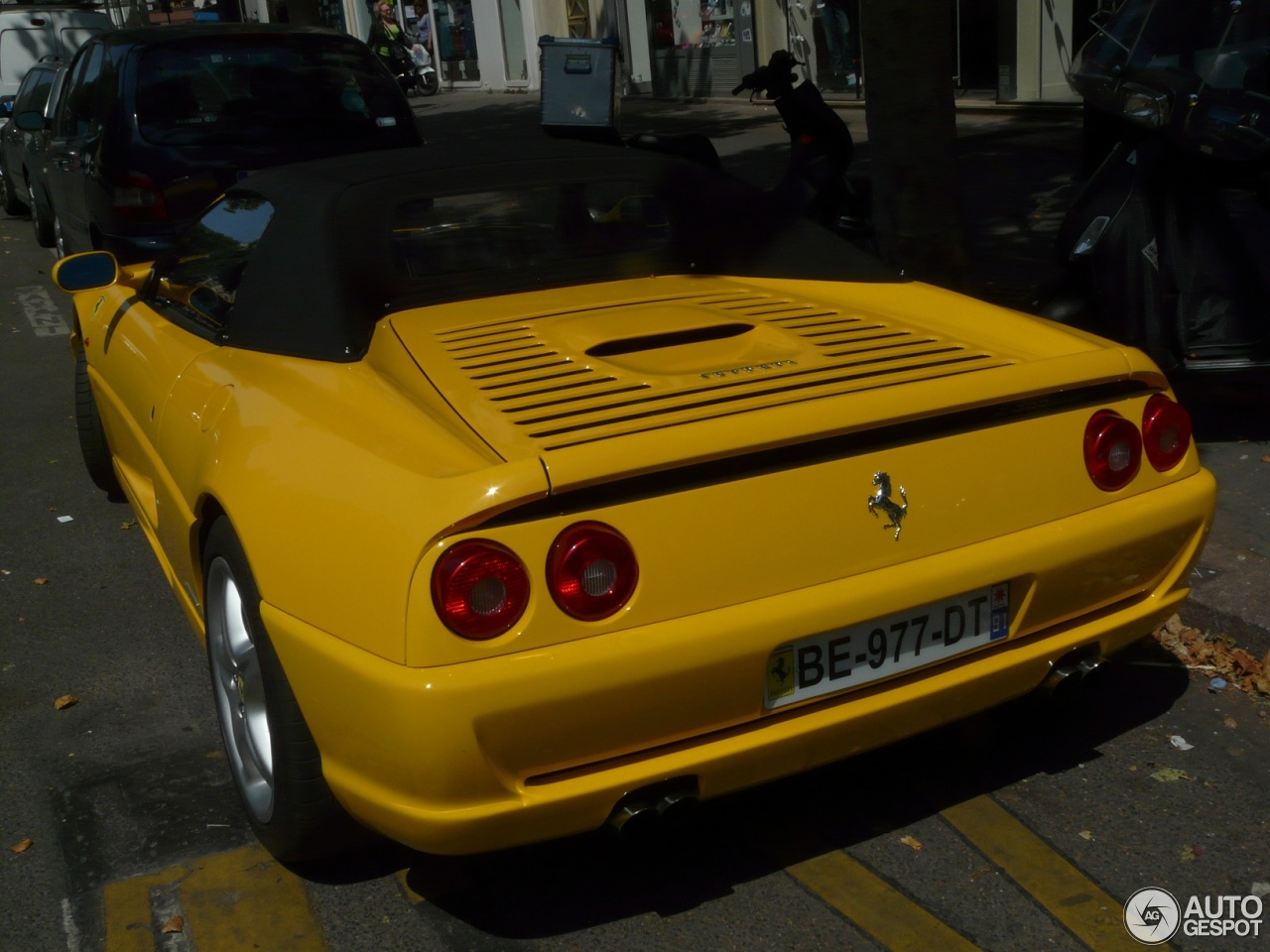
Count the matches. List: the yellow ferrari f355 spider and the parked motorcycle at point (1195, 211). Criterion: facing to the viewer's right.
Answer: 0

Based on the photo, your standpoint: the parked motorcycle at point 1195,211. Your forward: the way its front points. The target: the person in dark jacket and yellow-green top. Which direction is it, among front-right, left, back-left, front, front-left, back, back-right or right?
right

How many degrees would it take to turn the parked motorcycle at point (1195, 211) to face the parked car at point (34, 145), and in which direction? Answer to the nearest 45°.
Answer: approximately 90° to its right

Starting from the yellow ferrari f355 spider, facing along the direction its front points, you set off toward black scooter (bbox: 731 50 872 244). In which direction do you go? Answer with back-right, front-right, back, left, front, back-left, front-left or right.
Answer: front-right

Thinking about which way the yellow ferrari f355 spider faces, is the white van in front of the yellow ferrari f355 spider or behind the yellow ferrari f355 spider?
in front

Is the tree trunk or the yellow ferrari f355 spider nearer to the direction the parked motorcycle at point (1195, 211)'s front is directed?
the yellow ferrari f355 spider

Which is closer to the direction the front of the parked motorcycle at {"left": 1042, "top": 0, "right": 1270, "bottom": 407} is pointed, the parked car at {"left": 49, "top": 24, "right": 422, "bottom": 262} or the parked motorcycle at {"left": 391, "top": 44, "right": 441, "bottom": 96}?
the parked car

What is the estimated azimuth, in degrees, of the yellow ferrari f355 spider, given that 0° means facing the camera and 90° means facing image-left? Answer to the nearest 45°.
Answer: approximately 135°

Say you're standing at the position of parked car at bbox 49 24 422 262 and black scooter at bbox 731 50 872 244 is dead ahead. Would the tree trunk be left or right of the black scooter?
right

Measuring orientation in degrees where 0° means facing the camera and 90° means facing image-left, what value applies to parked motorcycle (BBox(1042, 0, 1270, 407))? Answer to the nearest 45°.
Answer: approximately 45°

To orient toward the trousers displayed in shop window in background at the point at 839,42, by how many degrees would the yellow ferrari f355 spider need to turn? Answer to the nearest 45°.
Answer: approximately 45° to its right

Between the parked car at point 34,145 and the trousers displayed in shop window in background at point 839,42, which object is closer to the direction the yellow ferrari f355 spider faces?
the parked car

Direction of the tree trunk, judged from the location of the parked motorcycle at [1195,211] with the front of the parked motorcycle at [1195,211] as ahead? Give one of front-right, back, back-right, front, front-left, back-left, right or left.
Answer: right
